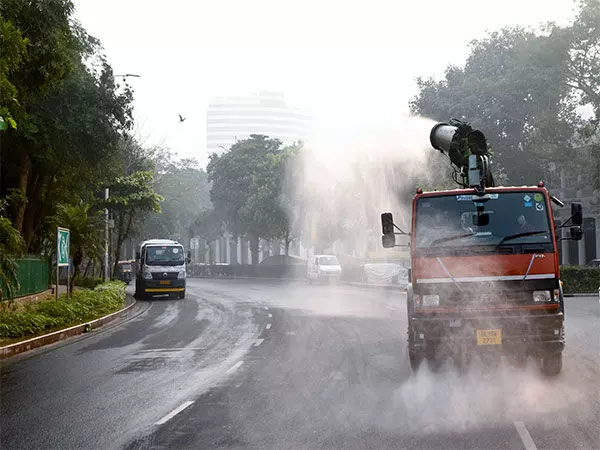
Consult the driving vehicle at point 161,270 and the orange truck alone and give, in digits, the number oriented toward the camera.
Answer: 2

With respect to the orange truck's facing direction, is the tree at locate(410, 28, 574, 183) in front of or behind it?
behind

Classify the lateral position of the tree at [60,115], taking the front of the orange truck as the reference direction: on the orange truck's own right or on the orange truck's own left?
on the orange truck's own right

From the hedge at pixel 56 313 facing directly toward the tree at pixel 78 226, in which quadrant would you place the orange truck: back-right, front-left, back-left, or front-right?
back-right

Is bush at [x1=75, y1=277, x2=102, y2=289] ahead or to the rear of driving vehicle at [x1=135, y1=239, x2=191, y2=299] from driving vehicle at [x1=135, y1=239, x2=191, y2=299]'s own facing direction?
to the rear

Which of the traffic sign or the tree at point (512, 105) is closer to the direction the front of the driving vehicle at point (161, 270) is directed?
the traffic sign

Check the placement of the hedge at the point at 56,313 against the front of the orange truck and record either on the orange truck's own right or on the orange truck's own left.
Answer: on the orange truck's own right

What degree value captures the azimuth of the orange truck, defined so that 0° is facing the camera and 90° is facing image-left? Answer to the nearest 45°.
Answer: approximately 0°

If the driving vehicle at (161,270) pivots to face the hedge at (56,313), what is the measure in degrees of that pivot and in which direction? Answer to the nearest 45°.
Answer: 0° — it already faces it
